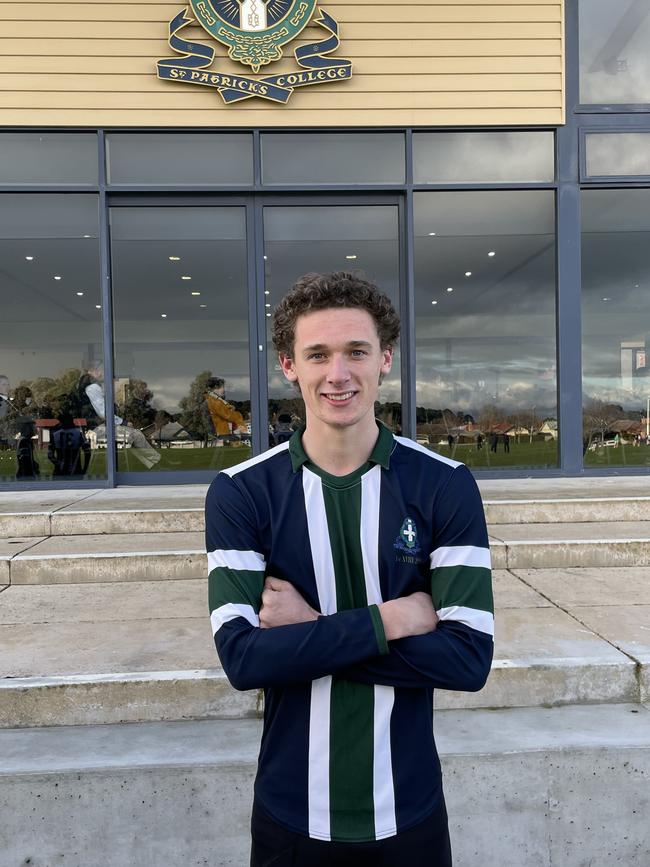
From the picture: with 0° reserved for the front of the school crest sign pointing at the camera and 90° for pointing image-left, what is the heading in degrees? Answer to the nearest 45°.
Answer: approximately 0°

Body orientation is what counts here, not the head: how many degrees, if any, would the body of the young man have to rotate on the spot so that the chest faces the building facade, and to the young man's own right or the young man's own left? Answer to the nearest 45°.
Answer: approximately 180°

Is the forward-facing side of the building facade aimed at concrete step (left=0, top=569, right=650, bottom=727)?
yes

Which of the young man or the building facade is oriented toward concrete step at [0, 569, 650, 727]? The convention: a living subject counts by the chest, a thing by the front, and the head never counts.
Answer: the building facade

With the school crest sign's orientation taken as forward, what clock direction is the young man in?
The young man is roughly at 12 o'clock from the school crest sign.

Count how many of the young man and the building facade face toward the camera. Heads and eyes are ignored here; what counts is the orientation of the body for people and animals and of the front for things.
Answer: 2

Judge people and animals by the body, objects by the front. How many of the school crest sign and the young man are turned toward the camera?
2

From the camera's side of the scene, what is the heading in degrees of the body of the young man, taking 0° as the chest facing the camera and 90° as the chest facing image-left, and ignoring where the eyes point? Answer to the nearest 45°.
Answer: approximately 0°

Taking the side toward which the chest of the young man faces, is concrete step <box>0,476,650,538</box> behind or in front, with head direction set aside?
behind
